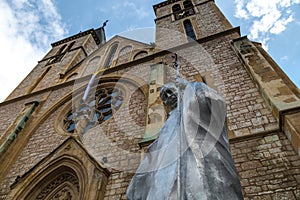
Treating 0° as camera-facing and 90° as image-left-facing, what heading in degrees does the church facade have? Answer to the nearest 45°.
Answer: approximately 45°
